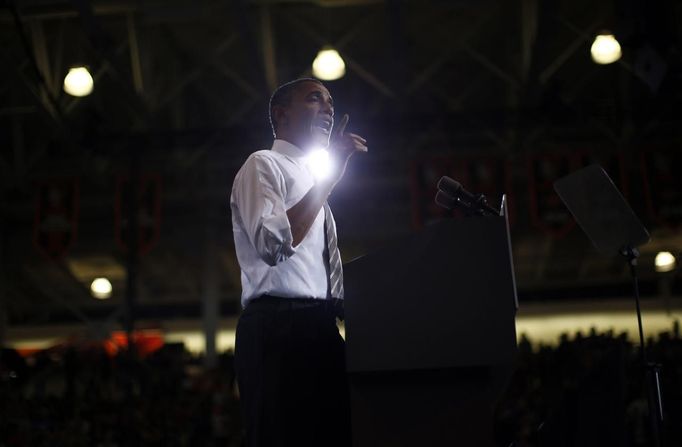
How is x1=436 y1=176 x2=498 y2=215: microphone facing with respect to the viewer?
to the viewer's left

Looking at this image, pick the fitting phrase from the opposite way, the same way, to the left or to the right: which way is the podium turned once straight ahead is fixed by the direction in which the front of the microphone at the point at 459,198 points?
the opposite way

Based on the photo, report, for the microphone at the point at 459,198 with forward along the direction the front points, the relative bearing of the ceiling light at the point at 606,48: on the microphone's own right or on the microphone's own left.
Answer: on the microphone's own right

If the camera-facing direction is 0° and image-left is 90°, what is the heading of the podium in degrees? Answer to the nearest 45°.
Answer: approximately 270°

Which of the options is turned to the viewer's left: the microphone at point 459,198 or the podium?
the microphone

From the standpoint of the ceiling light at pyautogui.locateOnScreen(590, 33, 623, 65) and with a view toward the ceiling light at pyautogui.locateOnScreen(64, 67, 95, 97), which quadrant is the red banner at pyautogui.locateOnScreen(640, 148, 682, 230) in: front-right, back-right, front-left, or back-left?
back-right
